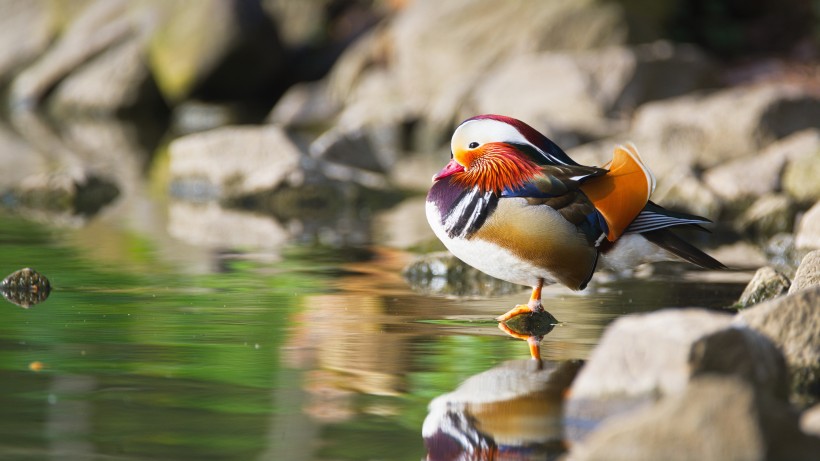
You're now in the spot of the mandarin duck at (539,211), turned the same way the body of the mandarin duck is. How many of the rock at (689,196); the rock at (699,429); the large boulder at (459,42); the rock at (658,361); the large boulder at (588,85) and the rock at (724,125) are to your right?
4

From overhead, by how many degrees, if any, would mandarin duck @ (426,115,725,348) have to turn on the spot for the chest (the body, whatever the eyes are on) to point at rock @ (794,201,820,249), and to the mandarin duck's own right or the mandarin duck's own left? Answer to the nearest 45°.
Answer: approximately 135° to the mandarin duck's own right

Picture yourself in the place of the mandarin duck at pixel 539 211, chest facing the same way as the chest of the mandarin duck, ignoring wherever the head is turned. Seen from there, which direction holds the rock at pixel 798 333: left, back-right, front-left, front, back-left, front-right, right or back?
back-left

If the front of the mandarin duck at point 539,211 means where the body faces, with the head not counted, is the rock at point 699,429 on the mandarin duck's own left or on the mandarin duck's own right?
on the mandarin duck's own left

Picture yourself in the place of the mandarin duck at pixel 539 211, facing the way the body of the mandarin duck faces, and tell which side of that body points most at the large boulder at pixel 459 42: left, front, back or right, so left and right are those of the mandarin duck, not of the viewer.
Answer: right

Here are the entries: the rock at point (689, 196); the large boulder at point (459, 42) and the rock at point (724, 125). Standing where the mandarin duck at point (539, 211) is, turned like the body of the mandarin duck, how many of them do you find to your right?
3

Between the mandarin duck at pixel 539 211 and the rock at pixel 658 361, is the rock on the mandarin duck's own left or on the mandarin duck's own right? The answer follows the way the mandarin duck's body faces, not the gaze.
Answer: on the mandarin duck's own left

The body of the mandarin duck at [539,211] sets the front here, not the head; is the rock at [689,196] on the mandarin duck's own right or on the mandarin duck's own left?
on the mandarin duck's own right

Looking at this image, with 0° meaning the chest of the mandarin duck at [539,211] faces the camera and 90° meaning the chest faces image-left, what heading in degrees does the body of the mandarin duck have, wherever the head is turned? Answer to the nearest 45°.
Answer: approximately 90°

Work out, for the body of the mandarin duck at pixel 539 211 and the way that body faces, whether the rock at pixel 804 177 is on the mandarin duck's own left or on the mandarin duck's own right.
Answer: on the mandarin duck's own right
